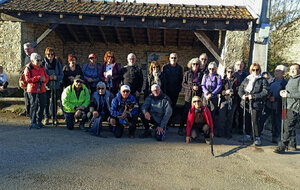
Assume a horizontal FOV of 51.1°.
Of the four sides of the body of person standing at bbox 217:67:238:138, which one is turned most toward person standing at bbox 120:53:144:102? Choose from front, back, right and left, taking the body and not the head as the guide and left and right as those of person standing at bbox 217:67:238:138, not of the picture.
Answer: right

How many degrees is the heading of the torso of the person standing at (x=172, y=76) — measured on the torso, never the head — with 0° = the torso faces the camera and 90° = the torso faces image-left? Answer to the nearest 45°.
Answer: approximately 0°

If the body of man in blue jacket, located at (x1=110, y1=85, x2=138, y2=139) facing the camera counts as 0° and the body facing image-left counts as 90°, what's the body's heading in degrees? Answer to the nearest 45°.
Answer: approximately 0°

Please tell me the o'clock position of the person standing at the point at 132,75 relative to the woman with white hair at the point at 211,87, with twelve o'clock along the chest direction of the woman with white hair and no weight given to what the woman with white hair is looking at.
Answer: The person standing is roughly at 3 o'clock from the woman with white hair.

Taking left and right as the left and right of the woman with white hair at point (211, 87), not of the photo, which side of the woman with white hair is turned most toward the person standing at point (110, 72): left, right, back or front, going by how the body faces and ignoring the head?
right

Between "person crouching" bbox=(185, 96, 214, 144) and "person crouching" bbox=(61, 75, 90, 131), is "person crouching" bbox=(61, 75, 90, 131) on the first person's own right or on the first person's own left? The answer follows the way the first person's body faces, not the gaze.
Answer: on the first person's own right

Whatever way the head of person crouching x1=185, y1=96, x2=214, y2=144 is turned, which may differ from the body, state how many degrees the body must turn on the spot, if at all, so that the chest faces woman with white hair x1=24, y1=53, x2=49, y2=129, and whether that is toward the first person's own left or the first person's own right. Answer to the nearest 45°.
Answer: approximately 90° to the first person's own right

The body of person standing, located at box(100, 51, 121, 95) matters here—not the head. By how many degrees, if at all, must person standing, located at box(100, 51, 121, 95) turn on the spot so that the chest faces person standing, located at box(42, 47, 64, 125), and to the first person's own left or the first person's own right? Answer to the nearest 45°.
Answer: approximately 90° to the first person's own right

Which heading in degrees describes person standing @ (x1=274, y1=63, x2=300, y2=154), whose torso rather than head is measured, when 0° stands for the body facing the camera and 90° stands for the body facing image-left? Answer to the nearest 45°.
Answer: approximately 45°
